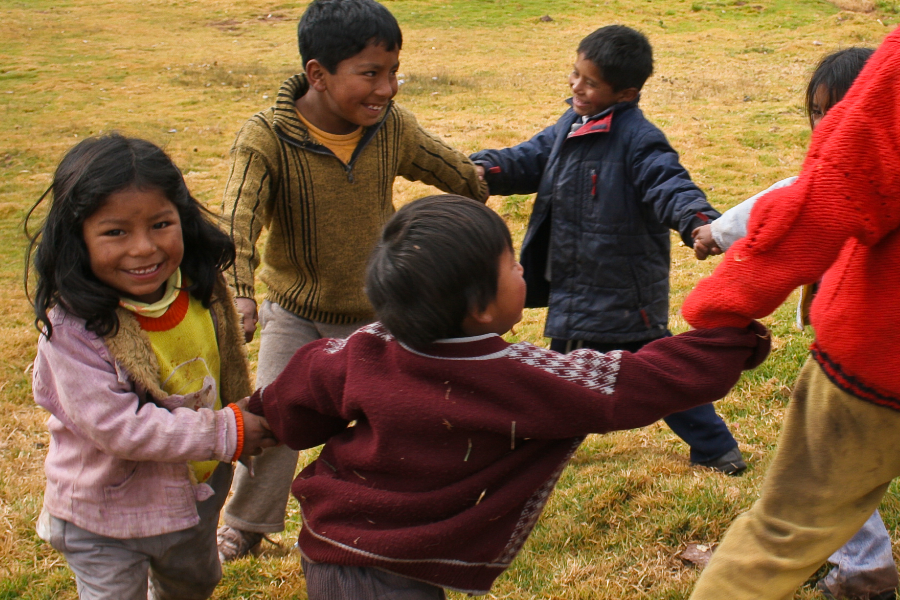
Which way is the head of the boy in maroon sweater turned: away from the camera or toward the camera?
away from the camera

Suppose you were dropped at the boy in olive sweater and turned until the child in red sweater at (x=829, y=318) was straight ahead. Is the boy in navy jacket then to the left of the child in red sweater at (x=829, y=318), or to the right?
left

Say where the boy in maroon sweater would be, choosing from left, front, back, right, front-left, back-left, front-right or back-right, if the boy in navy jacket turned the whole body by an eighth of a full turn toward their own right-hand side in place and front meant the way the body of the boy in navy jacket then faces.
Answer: left

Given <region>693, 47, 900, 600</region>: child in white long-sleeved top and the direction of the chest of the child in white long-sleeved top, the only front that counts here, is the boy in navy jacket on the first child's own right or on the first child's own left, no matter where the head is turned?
on the first child's own right

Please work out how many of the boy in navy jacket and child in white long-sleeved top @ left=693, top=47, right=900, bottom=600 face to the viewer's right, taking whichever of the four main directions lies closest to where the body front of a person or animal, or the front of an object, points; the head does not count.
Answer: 0

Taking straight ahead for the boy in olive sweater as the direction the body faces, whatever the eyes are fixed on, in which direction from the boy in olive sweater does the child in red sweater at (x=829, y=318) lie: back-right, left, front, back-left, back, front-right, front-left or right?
front

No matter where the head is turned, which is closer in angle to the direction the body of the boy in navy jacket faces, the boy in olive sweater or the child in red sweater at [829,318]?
the boy in olive sweater

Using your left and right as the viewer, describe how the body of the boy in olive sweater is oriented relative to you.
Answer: facing the viewer and to the right of the viewer

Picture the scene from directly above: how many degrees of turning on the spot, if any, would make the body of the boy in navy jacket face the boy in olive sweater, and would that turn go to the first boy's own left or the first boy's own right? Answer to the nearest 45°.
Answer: approximately 45° to the first boy's own right

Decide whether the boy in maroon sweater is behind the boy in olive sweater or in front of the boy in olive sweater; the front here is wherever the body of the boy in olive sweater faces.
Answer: in front

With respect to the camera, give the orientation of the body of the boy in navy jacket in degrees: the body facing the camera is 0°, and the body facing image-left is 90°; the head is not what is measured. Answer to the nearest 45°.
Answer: approximately 45°
